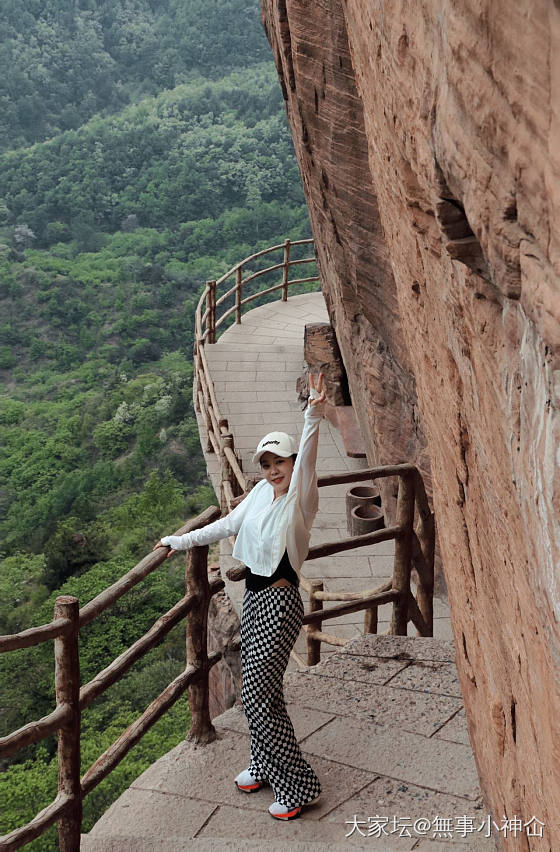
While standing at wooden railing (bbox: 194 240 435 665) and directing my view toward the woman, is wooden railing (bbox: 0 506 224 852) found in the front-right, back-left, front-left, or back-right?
front-right

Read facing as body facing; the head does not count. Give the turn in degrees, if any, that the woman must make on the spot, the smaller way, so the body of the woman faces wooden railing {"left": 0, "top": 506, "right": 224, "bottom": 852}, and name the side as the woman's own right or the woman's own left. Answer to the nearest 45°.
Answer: approximately 45° to the woman's own right

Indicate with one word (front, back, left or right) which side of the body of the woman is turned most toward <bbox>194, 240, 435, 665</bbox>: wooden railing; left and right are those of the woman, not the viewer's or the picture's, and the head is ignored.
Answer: back

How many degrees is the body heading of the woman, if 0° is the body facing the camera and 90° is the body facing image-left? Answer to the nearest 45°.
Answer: approximately 45°
